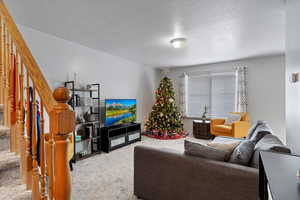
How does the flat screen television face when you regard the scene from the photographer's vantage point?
facing the viewer and to the right of the viewer

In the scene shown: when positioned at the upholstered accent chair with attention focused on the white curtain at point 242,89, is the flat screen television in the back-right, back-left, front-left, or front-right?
back-left

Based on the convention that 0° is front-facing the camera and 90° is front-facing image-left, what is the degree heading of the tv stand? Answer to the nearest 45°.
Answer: approximately 315°

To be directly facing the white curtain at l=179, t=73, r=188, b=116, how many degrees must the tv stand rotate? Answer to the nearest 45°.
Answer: approximately 90° to its left

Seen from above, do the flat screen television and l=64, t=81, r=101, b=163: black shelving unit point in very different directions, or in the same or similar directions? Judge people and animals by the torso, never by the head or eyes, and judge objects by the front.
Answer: same or similar directions

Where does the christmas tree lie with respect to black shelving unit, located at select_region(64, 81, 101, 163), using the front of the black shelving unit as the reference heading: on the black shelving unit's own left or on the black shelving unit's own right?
on the black shelving unit's own left

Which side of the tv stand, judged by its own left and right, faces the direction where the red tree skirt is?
left

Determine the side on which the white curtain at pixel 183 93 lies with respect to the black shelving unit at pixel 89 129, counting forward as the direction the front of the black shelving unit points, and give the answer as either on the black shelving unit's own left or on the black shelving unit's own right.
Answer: on the black shelving unit's own left

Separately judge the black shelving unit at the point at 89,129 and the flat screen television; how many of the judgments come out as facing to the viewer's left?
0

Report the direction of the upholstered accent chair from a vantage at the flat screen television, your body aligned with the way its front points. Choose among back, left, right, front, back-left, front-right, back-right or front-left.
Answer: front-left

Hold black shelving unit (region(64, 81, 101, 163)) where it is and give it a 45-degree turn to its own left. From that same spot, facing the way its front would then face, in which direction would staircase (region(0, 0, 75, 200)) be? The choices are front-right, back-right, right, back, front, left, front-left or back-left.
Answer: right

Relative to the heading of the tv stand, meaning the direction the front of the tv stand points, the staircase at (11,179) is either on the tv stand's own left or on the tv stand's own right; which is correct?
on the tv stand's own right

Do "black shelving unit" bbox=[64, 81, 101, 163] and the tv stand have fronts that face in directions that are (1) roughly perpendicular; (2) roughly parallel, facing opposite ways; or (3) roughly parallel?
roughly parallel

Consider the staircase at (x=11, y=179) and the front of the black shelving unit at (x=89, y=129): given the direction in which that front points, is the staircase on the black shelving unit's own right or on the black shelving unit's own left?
on the black shelving unit's own right
